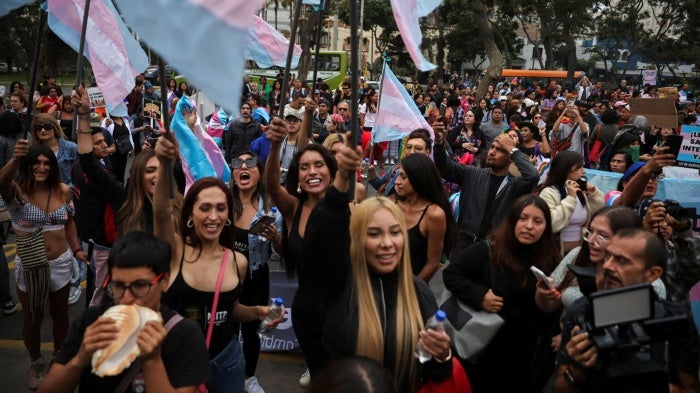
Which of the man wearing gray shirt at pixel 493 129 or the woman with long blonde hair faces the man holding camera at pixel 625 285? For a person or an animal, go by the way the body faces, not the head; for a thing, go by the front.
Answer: the man wearing gray shirt

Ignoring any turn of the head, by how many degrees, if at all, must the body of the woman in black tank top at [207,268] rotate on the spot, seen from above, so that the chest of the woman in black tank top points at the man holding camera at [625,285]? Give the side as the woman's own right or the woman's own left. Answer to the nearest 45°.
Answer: approximately 45° to the woman's own left

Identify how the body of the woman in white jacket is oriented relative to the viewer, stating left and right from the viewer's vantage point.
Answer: facing the viewer and to the right of the viewer

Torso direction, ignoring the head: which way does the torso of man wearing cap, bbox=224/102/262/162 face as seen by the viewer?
toward the camera

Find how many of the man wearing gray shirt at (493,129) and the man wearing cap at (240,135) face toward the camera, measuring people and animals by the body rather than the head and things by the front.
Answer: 2

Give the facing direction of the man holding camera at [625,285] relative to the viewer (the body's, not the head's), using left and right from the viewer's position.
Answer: facing the viewer and to the left of the viewer

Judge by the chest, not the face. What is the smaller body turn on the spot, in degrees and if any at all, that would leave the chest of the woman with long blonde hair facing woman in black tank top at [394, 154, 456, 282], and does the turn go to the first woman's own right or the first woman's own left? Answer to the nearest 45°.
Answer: approximately 180°

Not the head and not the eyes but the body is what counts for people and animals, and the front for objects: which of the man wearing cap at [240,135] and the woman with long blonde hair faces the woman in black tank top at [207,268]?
the man wearing cap

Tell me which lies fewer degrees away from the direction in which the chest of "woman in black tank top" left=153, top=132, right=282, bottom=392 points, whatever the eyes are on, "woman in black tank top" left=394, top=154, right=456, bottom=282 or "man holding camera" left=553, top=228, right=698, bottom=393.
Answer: the man holding camera

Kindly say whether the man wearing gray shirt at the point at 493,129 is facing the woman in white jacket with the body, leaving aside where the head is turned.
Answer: yes

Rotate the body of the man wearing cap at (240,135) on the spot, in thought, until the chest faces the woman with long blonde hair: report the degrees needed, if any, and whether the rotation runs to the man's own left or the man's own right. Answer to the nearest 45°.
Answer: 0° — they already face them

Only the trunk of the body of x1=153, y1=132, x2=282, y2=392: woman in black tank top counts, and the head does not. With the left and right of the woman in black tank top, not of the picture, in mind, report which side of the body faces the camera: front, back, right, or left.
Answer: front

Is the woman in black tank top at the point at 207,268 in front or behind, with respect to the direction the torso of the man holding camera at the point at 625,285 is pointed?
in front

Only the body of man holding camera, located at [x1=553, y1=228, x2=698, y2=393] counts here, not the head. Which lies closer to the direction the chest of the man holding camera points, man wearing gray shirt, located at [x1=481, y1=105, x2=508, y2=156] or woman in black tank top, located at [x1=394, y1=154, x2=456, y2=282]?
the woman in black tank top

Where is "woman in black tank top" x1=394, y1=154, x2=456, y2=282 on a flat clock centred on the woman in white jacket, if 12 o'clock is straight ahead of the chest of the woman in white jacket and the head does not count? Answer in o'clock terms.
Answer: The woman in black tank top is roughly at 3 o'clock from the woman in white jacket.

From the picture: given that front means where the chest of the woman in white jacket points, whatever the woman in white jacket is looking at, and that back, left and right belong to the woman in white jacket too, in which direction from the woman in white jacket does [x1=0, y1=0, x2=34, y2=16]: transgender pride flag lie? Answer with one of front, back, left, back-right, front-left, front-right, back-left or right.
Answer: right
